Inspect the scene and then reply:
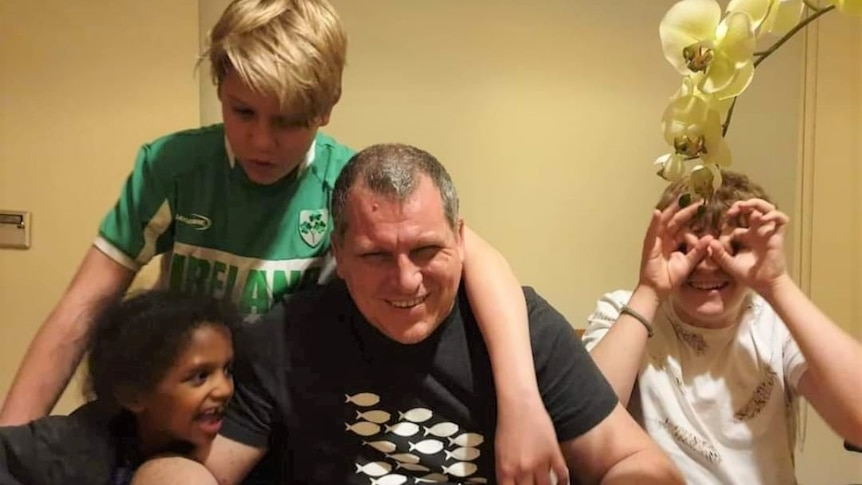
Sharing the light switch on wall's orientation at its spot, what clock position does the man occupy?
The man is roughly at 11 o'clock from the light switch on wall.

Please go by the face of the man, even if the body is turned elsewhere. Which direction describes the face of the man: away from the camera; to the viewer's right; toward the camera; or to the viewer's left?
toward the camera

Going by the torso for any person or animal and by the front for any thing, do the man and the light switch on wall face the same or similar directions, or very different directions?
same or similar directions

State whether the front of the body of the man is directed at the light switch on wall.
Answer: no

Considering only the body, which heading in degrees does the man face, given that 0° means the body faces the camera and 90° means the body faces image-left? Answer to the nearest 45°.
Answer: approximately 0°

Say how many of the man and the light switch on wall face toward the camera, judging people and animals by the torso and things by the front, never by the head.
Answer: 2

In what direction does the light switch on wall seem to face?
toward the camera
